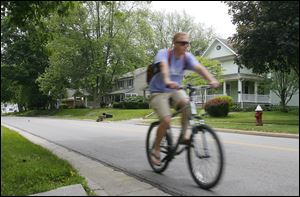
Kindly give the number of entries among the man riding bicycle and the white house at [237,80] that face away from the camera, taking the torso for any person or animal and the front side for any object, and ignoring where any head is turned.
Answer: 0

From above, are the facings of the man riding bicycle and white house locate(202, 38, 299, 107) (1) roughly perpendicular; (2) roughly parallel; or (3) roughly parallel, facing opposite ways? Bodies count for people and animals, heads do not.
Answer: roughly perpendicular

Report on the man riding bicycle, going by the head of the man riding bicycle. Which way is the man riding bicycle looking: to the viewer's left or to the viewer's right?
to the viewer's right

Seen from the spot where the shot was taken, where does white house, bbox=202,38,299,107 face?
facing the viewer and to the left of the viewer

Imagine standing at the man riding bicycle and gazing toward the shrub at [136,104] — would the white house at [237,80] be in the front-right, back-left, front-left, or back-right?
front-right
